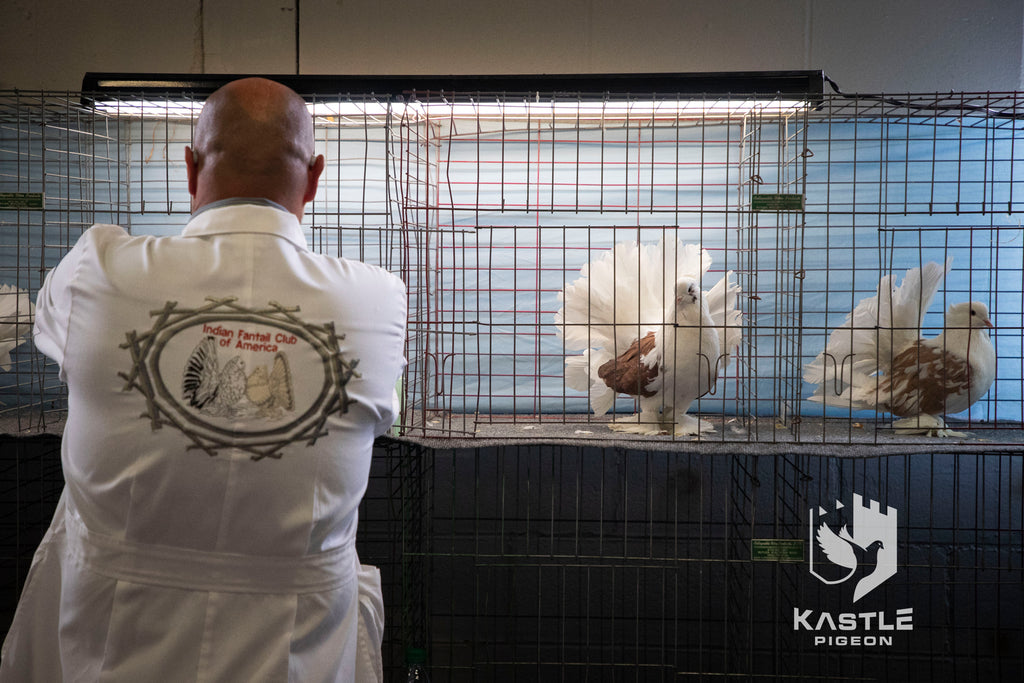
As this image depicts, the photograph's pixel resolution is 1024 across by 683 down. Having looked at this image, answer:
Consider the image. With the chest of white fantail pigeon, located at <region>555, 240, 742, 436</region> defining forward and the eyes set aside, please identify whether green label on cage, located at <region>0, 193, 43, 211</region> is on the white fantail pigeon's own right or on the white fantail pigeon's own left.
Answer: on the white fantail pigeon's own right

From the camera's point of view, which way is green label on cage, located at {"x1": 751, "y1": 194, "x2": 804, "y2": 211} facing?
toward the camera

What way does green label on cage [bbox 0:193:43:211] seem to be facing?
toward the camera

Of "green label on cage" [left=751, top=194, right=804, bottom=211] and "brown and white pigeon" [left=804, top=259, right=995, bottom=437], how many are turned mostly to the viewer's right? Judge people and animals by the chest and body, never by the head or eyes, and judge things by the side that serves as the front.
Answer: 1

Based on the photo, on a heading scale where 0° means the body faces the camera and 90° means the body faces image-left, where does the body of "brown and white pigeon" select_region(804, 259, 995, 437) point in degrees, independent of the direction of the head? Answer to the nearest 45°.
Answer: approximately 270°

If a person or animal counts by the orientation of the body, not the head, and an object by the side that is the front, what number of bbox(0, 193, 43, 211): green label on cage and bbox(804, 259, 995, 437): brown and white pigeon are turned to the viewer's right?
1

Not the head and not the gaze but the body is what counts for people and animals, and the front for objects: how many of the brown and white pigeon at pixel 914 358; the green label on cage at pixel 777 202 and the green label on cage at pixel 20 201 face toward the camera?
2

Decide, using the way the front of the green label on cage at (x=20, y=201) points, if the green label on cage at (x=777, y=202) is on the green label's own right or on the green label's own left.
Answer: on the green label's own left

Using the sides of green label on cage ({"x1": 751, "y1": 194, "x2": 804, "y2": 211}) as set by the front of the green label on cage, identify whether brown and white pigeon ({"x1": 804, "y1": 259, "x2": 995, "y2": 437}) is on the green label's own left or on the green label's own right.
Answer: on the green label's own left

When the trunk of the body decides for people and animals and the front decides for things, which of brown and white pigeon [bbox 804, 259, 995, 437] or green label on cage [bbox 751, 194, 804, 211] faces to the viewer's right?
the brown and white pigeon

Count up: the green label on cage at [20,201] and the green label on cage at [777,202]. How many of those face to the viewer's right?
0
